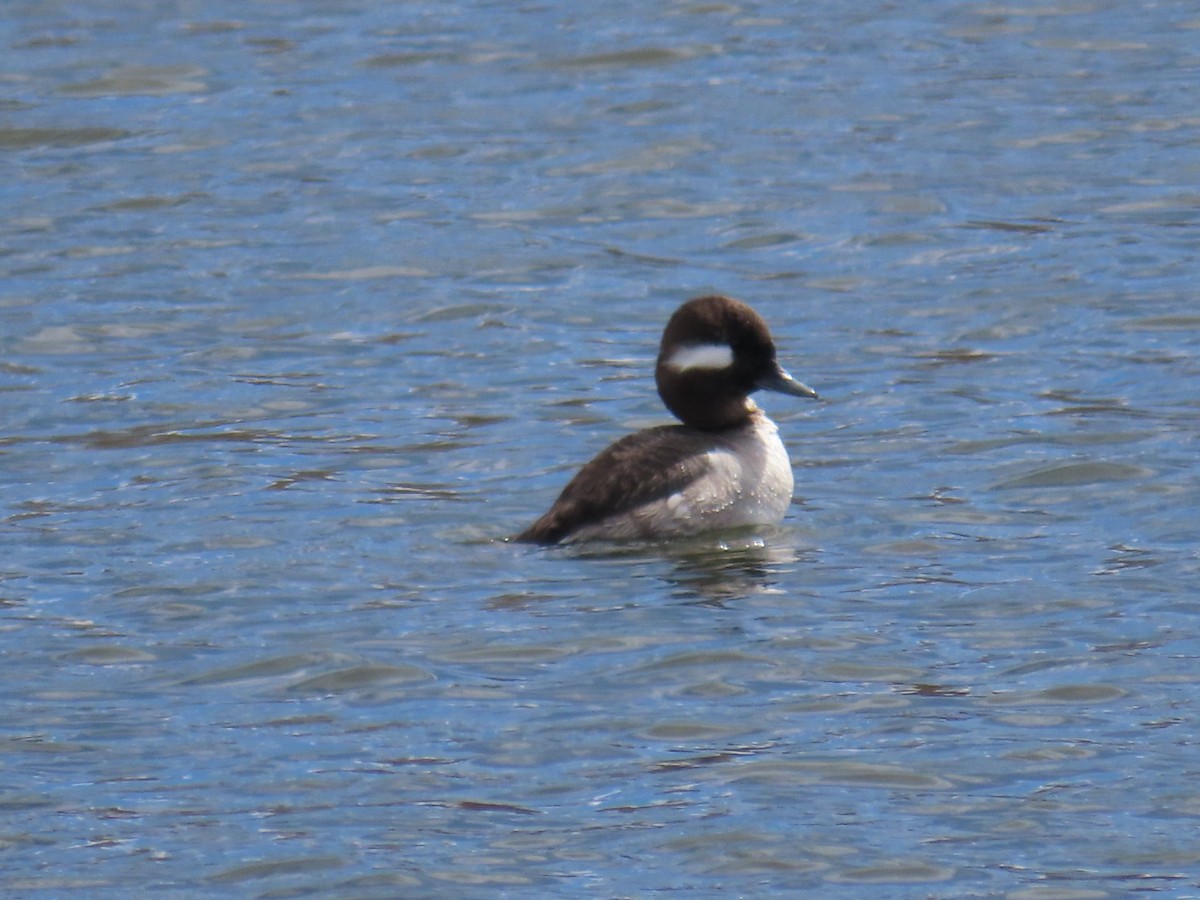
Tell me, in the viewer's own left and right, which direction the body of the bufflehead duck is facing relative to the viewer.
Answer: facing to the right of the viewer
